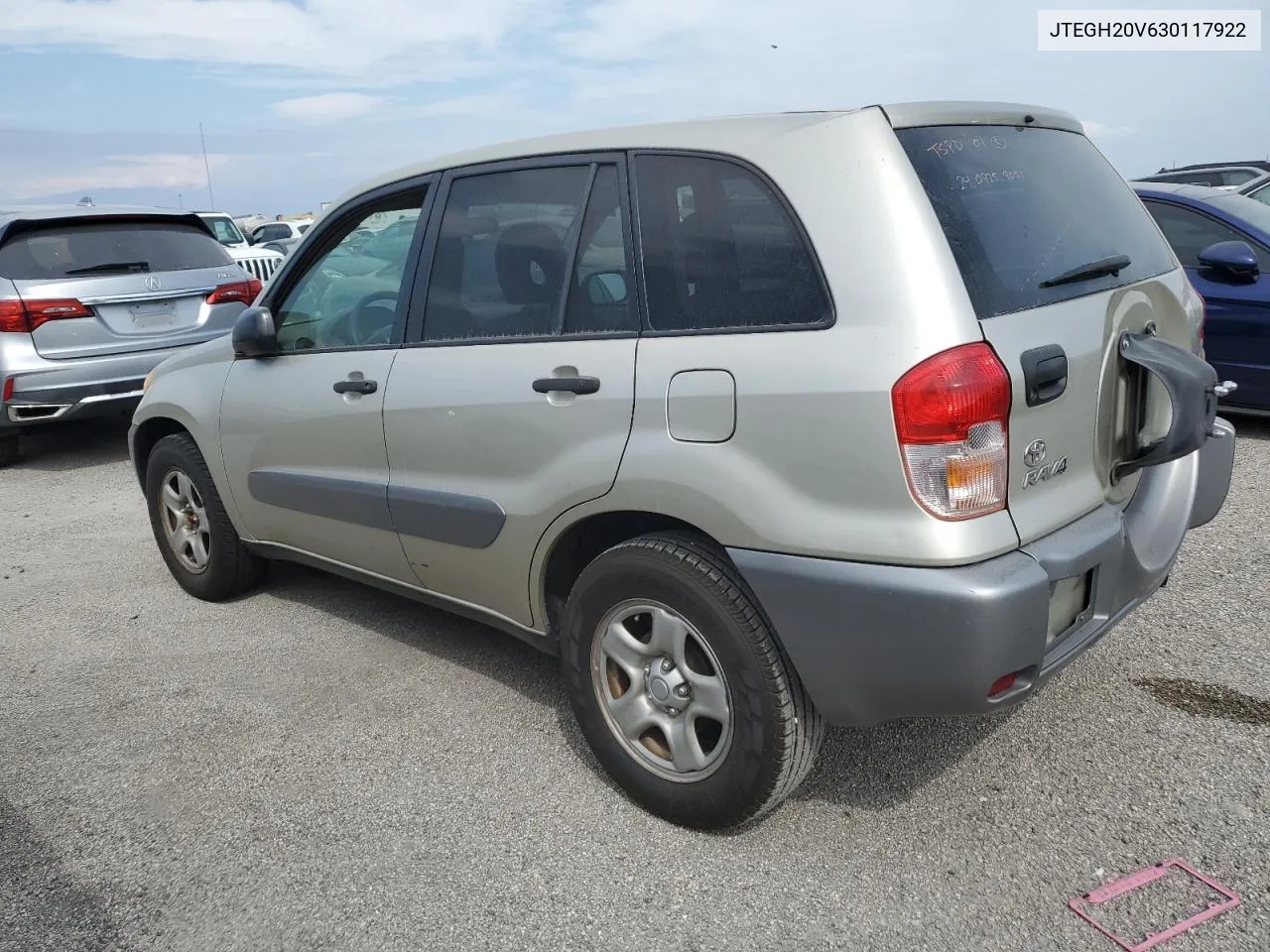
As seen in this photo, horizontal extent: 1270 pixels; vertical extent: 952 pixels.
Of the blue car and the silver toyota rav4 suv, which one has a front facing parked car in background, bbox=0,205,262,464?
the silver toyota rav4 suv

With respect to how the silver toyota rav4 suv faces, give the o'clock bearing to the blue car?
The blue car is roughly at 3 o'clock from the silver toyota rav4 suv.

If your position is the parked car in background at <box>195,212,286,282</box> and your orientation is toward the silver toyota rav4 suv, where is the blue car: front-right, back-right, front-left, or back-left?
front-left

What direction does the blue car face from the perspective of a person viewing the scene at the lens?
facing the viewer and to the right of the viewer

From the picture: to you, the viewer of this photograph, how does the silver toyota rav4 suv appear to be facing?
facing away from the viewer and to the left of the viewer

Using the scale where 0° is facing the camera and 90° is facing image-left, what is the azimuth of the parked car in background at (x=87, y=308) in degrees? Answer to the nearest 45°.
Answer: approximately 135°

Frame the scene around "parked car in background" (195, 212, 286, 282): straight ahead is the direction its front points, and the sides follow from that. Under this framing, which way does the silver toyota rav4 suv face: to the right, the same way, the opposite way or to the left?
the opposite way

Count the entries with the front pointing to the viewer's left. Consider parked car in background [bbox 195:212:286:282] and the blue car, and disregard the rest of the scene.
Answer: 0

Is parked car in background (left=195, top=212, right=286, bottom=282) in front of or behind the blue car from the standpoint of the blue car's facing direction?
behind

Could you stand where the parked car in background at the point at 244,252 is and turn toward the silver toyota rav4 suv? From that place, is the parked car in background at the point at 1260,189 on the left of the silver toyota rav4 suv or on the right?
left

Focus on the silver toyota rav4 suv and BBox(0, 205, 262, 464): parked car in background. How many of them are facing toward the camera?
0

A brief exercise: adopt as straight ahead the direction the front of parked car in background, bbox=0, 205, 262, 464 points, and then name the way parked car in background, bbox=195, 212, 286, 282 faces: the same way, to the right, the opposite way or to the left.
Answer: the opposite way

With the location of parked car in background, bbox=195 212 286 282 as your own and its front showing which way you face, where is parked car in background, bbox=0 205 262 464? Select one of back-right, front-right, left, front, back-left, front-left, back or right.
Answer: front-right

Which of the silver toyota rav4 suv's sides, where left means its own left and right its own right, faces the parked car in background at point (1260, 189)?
right
